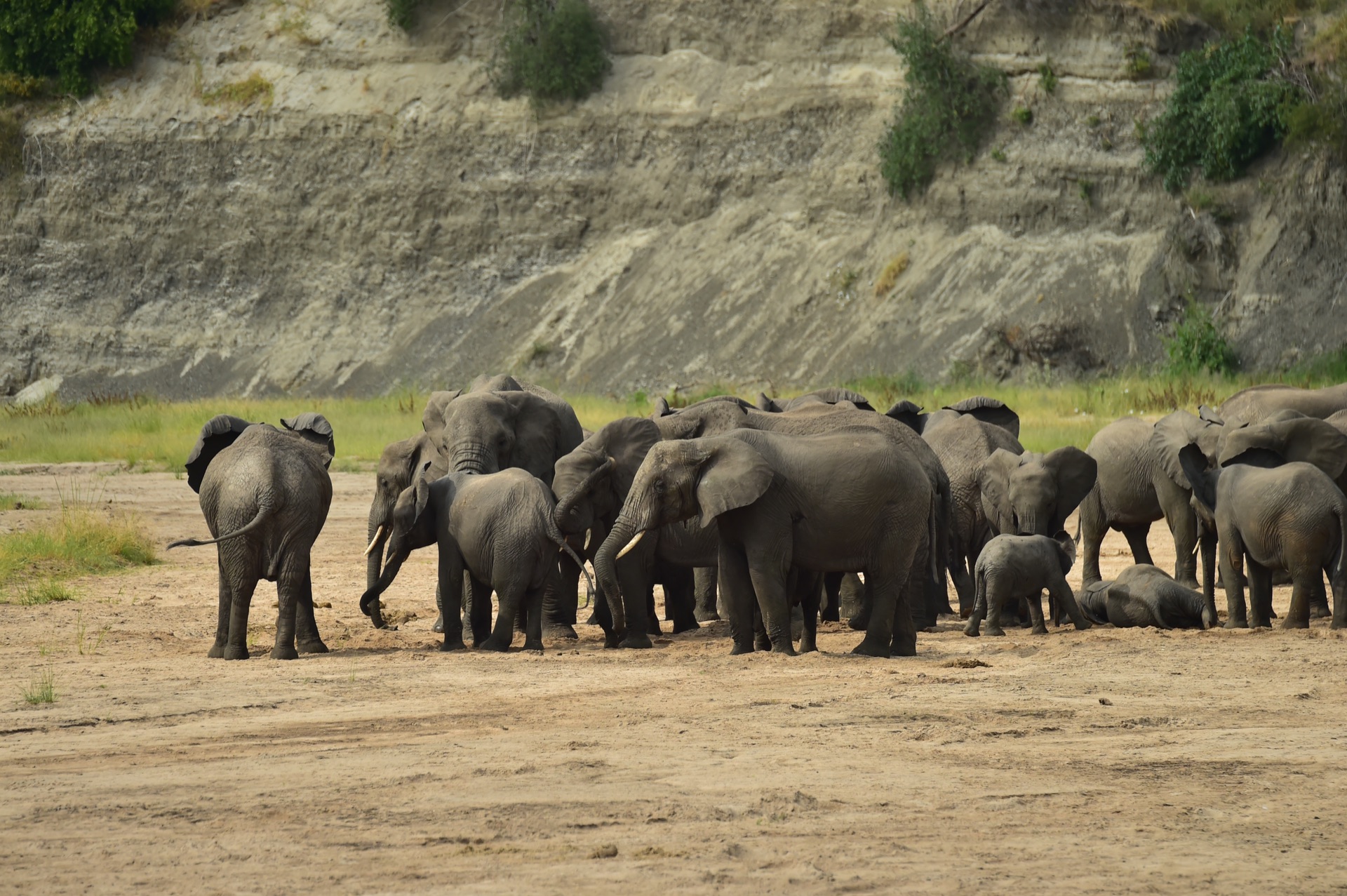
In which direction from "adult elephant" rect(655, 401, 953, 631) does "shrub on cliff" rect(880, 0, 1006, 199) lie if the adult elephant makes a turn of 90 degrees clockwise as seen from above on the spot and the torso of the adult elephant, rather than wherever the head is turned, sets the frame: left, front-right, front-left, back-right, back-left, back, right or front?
front

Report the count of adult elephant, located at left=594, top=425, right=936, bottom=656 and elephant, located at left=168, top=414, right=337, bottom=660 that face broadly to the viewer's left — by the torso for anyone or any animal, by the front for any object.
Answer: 1

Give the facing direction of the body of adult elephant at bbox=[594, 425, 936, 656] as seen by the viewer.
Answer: to the viewer's left

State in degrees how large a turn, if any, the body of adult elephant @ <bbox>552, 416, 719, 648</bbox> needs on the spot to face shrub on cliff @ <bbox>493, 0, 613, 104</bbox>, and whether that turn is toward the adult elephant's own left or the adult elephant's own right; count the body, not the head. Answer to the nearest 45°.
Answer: approximately 135° to the adult elephant's own right

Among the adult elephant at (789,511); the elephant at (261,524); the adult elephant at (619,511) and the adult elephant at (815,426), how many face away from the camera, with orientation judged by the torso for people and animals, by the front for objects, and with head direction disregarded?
1

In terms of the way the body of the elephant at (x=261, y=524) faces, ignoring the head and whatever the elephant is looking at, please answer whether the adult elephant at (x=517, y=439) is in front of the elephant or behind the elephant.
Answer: in front

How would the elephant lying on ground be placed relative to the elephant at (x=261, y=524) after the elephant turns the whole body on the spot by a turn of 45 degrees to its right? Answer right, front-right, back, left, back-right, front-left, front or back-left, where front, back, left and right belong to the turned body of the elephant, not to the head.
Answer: front-right

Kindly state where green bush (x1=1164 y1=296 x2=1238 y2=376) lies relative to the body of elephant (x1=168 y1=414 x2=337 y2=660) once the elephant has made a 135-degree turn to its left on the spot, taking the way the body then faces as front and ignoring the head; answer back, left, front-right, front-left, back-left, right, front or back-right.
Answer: back

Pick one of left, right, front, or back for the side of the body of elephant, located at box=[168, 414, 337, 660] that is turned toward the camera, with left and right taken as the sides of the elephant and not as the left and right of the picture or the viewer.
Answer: back

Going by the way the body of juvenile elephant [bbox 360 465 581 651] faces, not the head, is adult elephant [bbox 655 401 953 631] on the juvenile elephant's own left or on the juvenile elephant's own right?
on the juvenile elephant's own right

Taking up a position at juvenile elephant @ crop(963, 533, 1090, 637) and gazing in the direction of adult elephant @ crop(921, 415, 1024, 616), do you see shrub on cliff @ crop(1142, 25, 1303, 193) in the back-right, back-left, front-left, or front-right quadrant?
front-right

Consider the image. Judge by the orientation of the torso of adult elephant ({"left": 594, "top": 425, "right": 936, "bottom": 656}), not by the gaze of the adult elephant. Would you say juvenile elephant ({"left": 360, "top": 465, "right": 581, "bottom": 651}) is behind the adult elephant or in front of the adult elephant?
in front

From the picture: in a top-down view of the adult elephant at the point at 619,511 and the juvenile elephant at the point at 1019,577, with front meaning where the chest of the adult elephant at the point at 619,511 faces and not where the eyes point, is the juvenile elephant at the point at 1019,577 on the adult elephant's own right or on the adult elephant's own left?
on the adult elephant's own left
